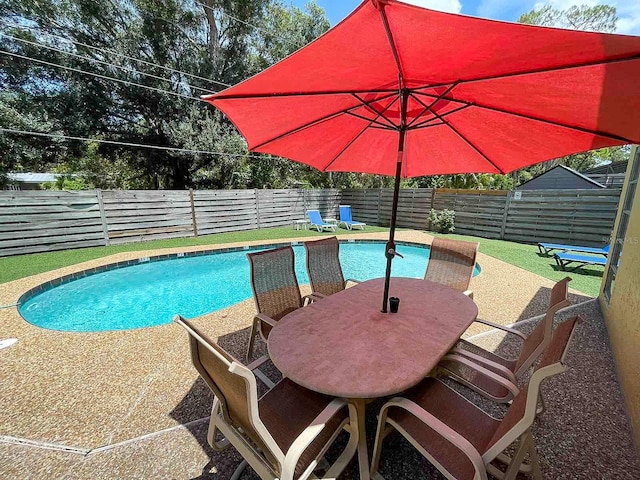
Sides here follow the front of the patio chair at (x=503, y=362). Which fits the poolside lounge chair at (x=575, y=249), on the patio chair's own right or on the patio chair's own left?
on the patio chair's own right

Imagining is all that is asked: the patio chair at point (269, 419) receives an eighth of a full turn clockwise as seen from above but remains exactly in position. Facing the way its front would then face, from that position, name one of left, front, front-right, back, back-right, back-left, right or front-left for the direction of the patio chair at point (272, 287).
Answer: left

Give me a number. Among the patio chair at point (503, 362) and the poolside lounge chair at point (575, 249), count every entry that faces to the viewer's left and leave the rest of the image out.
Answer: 2

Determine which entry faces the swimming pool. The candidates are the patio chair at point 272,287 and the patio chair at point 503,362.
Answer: the patio chair at point 503,362

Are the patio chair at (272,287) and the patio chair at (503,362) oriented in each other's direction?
yes

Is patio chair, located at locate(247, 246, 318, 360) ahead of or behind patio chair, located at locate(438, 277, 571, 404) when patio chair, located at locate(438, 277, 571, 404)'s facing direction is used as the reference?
ahead

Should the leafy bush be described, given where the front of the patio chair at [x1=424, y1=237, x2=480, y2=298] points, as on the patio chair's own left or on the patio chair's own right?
on the patio chair's own right

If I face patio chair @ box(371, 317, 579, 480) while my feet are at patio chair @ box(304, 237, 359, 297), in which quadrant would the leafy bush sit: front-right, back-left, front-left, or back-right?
back-left

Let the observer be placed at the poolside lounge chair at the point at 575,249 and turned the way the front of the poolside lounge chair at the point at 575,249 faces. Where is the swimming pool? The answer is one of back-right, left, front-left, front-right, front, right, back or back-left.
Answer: front-left

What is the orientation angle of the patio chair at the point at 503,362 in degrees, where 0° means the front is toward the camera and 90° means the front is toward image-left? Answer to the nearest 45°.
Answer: approximately 90°

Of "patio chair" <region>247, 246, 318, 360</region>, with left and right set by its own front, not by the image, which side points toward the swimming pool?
back

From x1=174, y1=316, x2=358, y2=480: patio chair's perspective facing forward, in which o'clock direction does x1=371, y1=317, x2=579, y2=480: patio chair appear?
x1=371, y1=317, x2=579, y2=480: patio chair is roughly at 2 o'clock from x1=174, y1=316, x2=358, y2=480: patio chair.

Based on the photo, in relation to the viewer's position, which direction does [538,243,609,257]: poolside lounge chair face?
facing to the left of the viewer

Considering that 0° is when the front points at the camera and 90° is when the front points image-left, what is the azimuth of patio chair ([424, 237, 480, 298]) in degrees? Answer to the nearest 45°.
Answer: approximately 45°

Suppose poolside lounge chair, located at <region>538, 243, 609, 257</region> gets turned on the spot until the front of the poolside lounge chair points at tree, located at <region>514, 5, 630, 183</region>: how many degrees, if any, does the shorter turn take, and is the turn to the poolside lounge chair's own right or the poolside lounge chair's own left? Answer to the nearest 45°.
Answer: approximately 90° to the poolside lounge chair's own right

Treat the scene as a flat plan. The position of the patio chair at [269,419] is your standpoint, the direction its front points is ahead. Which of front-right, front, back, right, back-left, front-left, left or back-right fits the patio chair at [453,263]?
front

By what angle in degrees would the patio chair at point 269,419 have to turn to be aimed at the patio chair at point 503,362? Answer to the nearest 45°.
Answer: approximately 45° to its right

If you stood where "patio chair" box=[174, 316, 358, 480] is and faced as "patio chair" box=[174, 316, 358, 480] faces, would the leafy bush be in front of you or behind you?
in front
